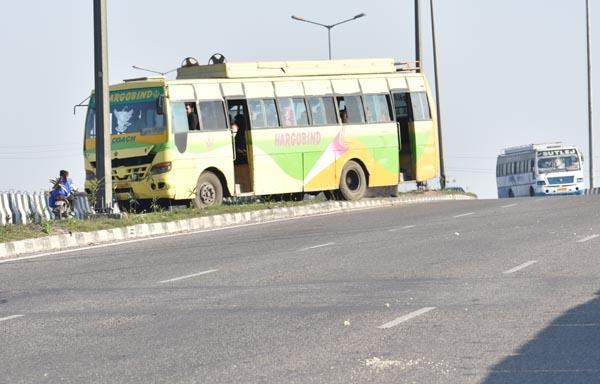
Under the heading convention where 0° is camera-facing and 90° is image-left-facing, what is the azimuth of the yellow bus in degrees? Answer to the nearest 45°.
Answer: approximately 45°

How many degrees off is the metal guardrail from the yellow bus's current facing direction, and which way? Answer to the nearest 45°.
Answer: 0° — it already faces it

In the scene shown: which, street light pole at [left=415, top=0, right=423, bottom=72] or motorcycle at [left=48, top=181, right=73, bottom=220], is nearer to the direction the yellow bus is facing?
the motorcycle

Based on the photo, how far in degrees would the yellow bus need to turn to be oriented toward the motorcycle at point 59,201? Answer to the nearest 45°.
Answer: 0° — it already faces it

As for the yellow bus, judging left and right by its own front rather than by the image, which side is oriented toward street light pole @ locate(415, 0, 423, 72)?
back

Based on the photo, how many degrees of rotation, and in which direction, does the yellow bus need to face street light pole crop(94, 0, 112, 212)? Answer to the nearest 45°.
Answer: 0° — it already faces it

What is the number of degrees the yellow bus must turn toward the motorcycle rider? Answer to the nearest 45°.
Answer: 0° — it already faces them
